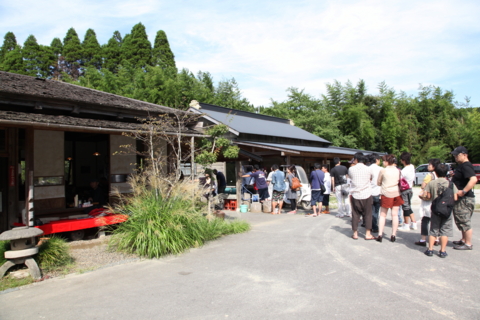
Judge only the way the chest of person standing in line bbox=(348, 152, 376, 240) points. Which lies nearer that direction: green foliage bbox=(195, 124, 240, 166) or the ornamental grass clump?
the green foliage

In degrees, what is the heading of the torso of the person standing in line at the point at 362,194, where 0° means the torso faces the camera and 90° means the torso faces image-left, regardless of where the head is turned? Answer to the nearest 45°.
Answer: approximately 180°

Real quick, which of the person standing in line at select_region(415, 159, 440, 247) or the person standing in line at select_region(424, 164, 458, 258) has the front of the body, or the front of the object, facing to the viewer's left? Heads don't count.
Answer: the person standing in line at select_region(415, 159, 440, 247)

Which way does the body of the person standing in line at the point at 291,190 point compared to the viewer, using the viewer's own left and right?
facing to the left of the viewer

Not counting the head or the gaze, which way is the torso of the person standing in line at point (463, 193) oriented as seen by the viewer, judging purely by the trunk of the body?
to the viewer's left

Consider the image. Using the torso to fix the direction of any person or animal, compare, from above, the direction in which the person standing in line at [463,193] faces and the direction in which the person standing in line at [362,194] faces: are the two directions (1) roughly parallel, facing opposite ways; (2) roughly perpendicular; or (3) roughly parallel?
roughly perpendicular

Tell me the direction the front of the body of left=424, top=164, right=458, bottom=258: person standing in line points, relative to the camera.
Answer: away from the camera
